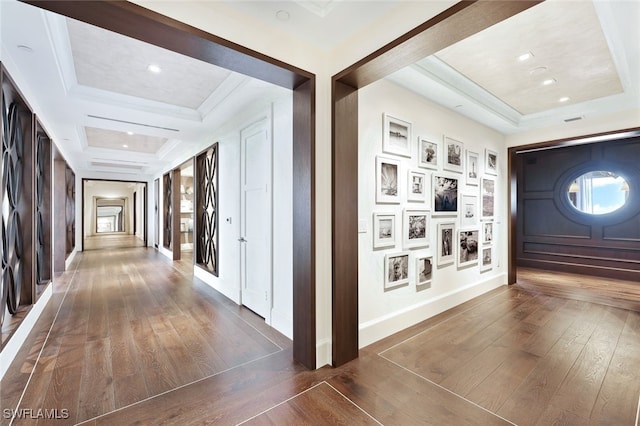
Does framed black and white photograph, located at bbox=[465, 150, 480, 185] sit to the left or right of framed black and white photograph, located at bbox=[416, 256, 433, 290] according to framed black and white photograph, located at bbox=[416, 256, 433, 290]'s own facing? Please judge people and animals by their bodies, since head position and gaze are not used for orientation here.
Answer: on its left

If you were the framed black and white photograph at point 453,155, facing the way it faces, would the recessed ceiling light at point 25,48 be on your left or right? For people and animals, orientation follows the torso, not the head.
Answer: on your right

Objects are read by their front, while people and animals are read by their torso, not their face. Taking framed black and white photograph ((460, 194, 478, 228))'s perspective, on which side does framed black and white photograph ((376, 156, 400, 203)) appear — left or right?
on its right

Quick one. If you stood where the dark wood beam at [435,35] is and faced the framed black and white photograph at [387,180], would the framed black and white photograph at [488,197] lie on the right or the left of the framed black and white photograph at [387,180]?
right

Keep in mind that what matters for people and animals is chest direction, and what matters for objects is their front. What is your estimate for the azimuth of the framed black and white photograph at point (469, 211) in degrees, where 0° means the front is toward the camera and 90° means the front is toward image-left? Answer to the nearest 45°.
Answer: approximately 315°

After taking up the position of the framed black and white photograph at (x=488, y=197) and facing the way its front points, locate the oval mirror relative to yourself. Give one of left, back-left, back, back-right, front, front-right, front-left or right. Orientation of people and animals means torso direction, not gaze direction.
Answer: left

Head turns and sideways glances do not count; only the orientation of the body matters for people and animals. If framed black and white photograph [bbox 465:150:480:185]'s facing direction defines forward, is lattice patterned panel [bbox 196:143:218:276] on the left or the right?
on its right

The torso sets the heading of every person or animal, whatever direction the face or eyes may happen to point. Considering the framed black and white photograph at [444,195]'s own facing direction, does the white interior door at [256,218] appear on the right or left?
on its right

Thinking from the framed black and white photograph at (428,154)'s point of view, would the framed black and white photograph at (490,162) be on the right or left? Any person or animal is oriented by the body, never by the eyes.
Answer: on its left
